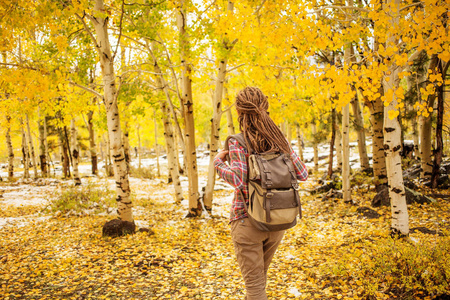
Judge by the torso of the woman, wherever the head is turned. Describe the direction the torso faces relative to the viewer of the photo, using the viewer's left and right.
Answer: facing away from the viewer and to the left of the viewer

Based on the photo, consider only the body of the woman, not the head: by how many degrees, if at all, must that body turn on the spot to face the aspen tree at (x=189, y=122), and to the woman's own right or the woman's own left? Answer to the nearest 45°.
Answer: approximately 45° to the woman's own right

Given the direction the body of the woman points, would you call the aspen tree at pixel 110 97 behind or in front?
in front

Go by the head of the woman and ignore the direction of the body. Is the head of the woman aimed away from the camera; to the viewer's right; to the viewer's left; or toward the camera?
away from the camera

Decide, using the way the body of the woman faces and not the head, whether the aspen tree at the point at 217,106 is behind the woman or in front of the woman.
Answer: in front

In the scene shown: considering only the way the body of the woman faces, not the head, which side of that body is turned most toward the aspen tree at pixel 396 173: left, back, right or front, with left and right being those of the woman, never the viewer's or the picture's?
right
